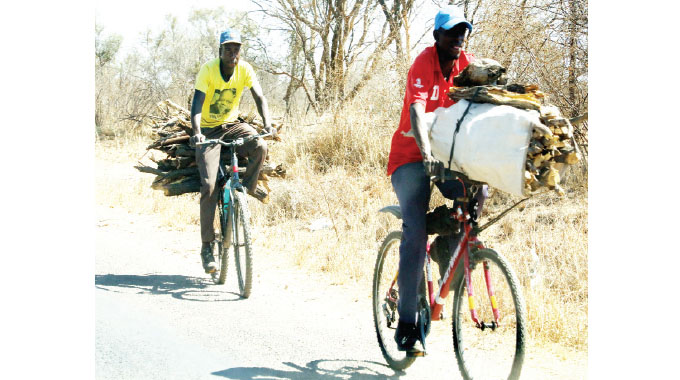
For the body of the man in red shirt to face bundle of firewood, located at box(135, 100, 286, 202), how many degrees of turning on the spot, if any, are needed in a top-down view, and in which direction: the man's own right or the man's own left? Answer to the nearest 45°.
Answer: approximately 180°

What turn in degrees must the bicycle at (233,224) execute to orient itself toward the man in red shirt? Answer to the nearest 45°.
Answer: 0° — it already faces them

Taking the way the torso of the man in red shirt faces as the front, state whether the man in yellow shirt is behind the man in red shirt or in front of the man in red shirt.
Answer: behind
